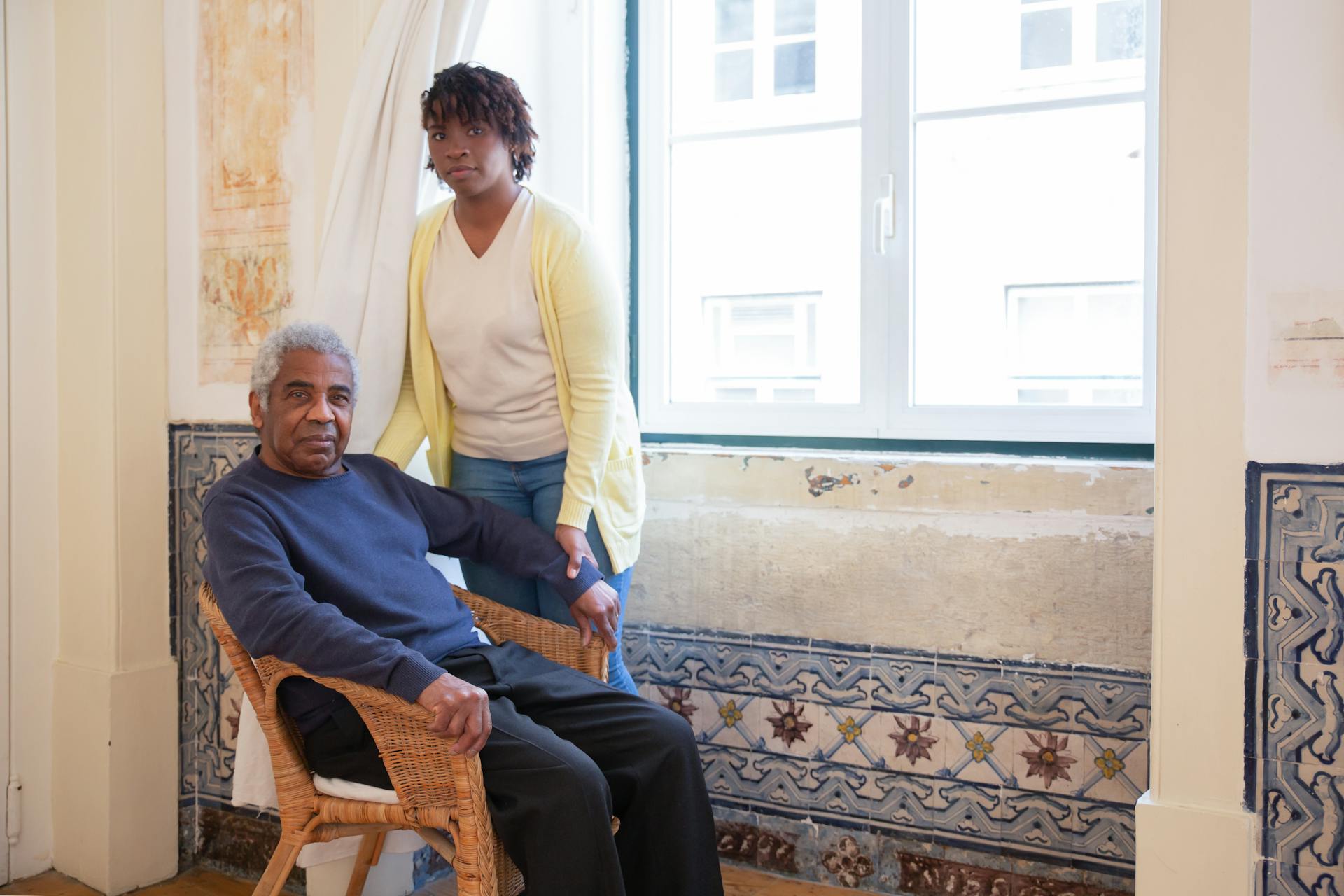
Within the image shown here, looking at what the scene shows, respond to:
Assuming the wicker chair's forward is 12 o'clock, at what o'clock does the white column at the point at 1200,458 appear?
The white column is roughly at 11 o'clock from the wicker chair.

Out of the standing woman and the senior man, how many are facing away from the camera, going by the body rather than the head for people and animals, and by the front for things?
0

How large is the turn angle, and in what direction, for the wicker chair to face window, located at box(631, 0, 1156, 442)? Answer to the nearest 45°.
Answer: approximately 90° to its left

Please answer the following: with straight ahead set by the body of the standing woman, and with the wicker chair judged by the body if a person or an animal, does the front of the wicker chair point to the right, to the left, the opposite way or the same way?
to the left

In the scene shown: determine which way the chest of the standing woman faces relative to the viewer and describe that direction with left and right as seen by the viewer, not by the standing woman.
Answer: facing the viewer and to the left of the viewer

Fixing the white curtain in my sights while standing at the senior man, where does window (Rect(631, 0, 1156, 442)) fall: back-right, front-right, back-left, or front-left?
front-right

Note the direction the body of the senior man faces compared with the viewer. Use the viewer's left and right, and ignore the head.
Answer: facing the viewer and to the right of the viewer

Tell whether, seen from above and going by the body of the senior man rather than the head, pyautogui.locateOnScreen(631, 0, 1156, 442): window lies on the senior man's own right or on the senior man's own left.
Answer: on the senior man's own left

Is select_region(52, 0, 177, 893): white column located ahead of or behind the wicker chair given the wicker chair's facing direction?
behind

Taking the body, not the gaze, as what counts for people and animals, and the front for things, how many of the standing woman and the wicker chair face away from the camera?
0

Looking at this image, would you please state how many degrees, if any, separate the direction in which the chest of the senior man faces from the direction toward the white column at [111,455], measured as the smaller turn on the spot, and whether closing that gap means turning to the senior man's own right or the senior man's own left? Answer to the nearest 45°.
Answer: approximately 180°
